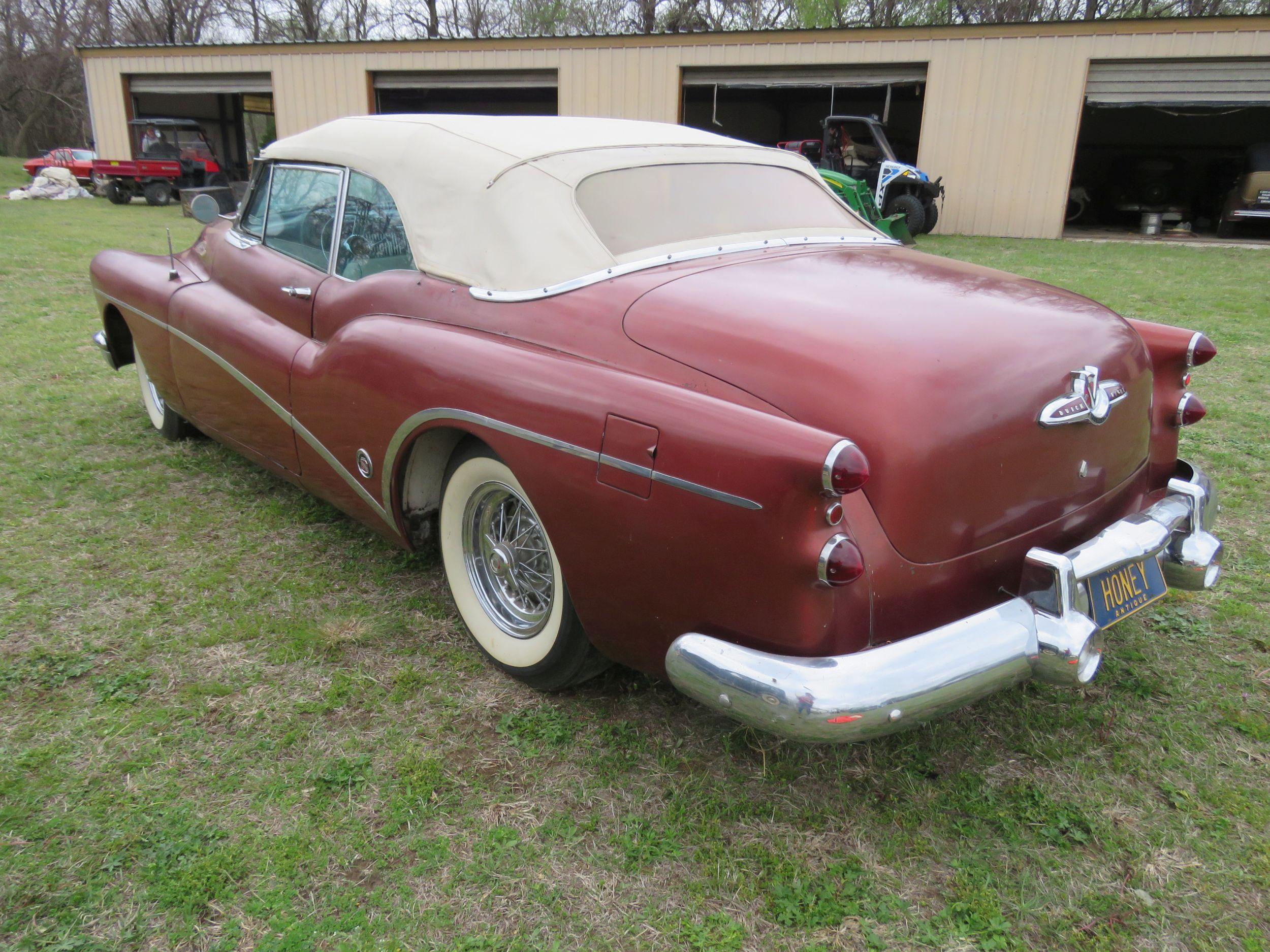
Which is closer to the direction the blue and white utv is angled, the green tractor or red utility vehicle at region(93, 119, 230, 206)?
the green tractor

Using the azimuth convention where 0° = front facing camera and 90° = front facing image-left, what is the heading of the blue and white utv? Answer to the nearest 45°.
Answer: approximately 315°

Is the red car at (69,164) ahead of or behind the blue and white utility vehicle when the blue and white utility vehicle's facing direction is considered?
behind

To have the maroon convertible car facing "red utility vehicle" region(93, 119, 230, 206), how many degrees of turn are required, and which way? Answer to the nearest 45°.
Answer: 0° — it already faces it

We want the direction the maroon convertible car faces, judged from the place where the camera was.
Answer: facing away from the viewer and to the left of the viewer

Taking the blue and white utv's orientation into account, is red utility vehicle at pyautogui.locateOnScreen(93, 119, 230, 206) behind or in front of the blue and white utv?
behind

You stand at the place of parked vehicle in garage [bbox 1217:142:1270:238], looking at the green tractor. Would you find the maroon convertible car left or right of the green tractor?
left

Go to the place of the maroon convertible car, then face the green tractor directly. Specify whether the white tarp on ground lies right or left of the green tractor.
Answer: left

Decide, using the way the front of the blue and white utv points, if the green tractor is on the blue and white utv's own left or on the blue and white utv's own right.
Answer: on the blue and white utv's own right
